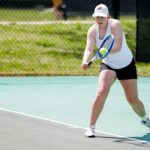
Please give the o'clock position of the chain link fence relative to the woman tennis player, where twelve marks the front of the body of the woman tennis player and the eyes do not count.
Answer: The chain link fence is roughly at 4 o'clock from the woman tennis player.

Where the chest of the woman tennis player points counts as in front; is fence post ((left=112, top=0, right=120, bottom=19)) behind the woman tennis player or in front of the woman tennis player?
behind

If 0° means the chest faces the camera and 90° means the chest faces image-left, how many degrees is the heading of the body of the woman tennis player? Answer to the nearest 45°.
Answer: approximately 45°
